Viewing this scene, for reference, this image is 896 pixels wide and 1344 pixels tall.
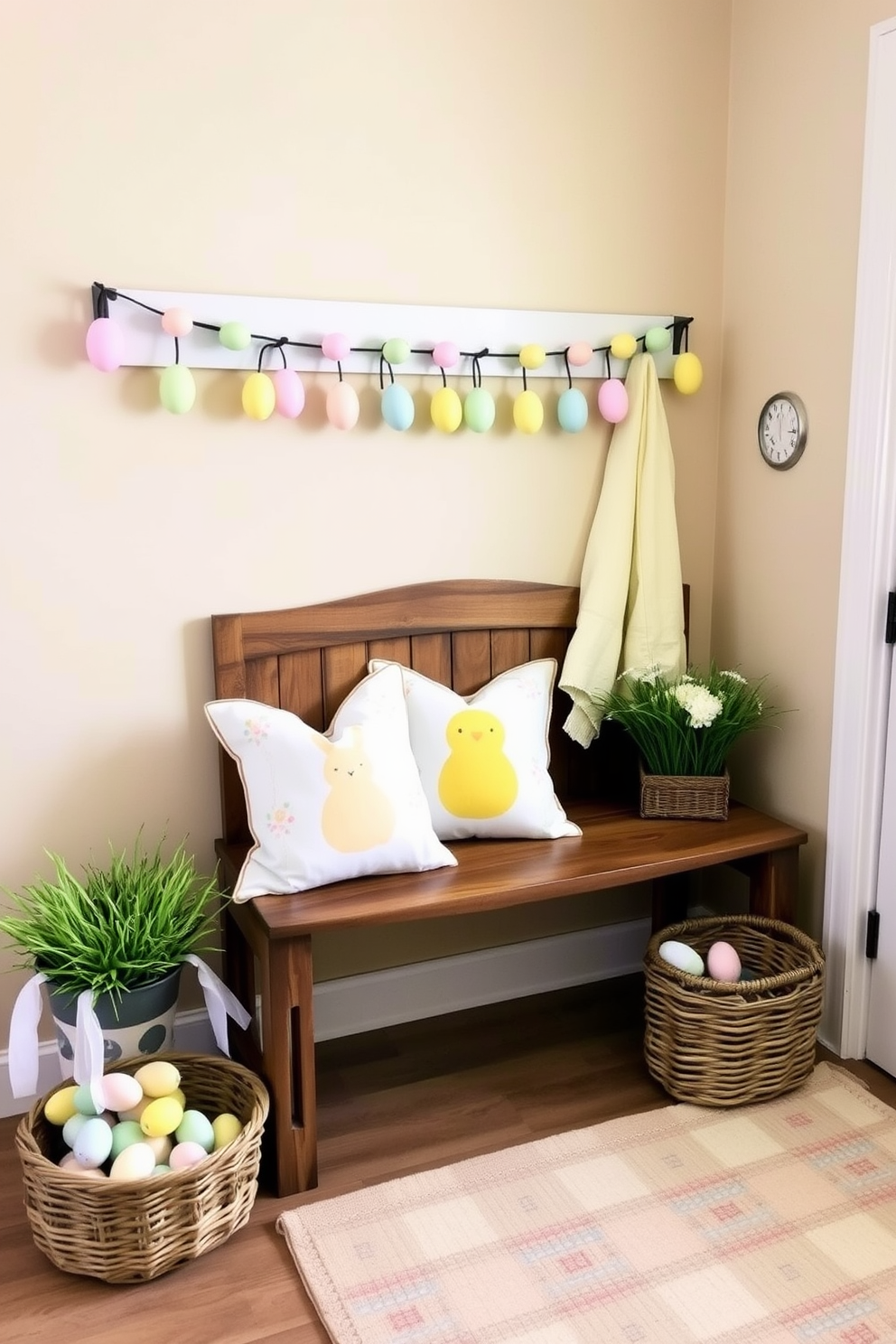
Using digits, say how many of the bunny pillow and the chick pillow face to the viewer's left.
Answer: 0

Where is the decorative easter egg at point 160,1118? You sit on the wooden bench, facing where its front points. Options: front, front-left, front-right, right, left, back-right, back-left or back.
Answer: right

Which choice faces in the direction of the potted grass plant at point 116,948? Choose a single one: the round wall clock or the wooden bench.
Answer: the round wall clock

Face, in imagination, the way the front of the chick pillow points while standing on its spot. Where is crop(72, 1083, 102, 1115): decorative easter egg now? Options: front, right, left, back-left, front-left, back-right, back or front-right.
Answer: front-right

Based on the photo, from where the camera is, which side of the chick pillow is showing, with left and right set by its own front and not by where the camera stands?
front

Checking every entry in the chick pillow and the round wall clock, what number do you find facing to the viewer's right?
0

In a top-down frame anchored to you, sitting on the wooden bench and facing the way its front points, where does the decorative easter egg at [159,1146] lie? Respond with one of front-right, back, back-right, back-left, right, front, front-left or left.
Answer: right

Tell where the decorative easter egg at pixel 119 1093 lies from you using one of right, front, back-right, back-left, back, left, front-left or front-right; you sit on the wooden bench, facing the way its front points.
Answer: right

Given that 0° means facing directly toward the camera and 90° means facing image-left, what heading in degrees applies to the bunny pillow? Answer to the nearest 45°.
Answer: approximately 315°

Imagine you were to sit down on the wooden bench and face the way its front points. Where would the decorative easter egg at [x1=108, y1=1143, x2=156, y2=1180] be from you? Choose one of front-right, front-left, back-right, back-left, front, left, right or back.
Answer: right

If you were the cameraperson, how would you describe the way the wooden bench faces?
facing the viewer and to the right of the viewer

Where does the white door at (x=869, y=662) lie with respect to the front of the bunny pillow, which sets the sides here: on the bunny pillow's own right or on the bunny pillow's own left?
on the bunny pillow's own left

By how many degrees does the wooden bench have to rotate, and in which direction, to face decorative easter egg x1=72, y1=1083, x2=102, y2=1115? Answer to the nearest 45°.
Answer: approximately 90° to its right

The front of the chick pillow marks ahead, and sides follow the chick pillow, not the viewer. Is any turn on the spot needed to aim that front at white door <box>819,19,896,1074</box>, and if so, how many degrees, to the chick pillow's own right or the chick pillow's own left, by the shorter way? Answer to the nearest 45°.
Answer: approximately 90° to the chick pillow's own left

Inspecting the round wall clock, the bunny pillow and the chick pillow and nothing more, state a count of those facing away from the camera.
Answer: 0
